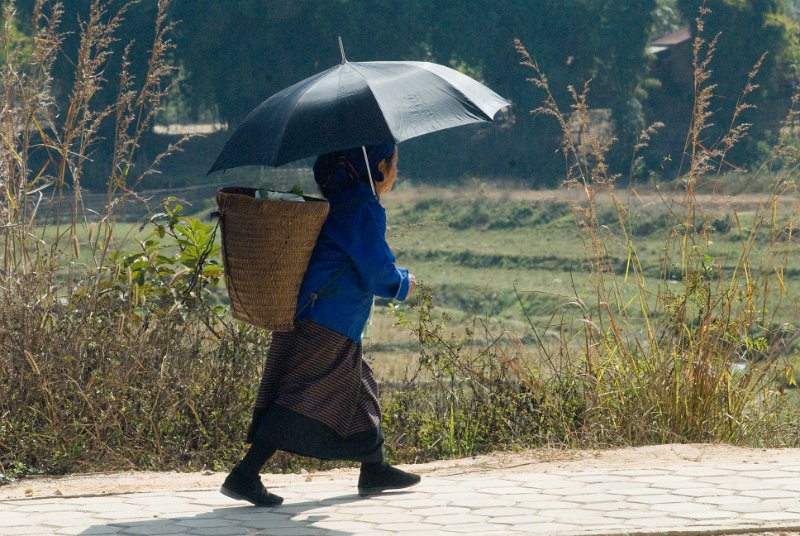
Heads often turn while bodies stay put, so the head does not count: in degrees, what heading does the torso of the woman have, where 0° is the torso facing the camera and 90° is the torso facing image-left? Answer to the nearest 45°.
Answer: approximately 270°
